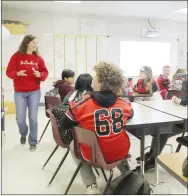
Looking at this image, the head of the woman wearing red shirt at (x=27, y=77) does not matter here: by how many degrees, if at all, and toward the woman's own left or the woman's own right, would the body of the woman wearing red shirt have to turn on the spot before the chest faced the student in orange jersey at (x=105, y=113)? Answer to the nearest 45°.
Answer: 0° — they already face them

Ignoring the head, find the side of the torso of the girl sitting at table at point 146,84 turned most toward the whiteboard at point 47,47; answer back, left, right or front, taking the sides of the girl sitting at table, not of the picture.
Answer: right

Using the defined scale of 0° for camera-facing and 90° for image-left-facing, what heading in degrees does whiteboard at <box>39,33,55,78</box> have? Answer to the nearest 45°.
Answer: approximately 0°

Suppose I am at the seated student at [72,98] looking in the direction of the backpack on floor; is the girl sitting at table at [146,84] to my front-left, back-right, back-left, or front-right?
back-left

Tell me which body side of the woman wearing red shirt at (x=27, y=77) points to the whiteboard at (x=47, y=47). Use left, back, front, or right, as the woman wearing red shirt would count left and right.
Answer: back

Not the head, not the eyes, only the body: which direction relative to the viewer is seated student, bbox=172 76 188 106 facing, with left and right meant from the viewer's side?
facing to the left of the viewer

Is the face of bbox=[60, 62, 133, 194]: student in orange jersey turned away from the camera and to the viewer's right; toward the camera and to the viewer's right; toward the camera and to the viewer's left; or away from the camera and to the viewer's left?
away from the camera and to the viewer's left

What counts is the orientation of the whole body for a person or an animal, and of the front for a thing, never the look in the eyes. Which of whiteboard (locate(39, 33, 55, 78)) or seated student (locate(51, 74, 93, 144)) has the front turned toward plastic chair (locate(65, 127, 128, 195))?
the whiteboard

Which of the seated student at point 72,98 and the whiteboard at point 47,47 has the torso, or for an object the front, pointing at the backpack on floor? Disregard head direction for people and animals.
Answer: the whiteboard
